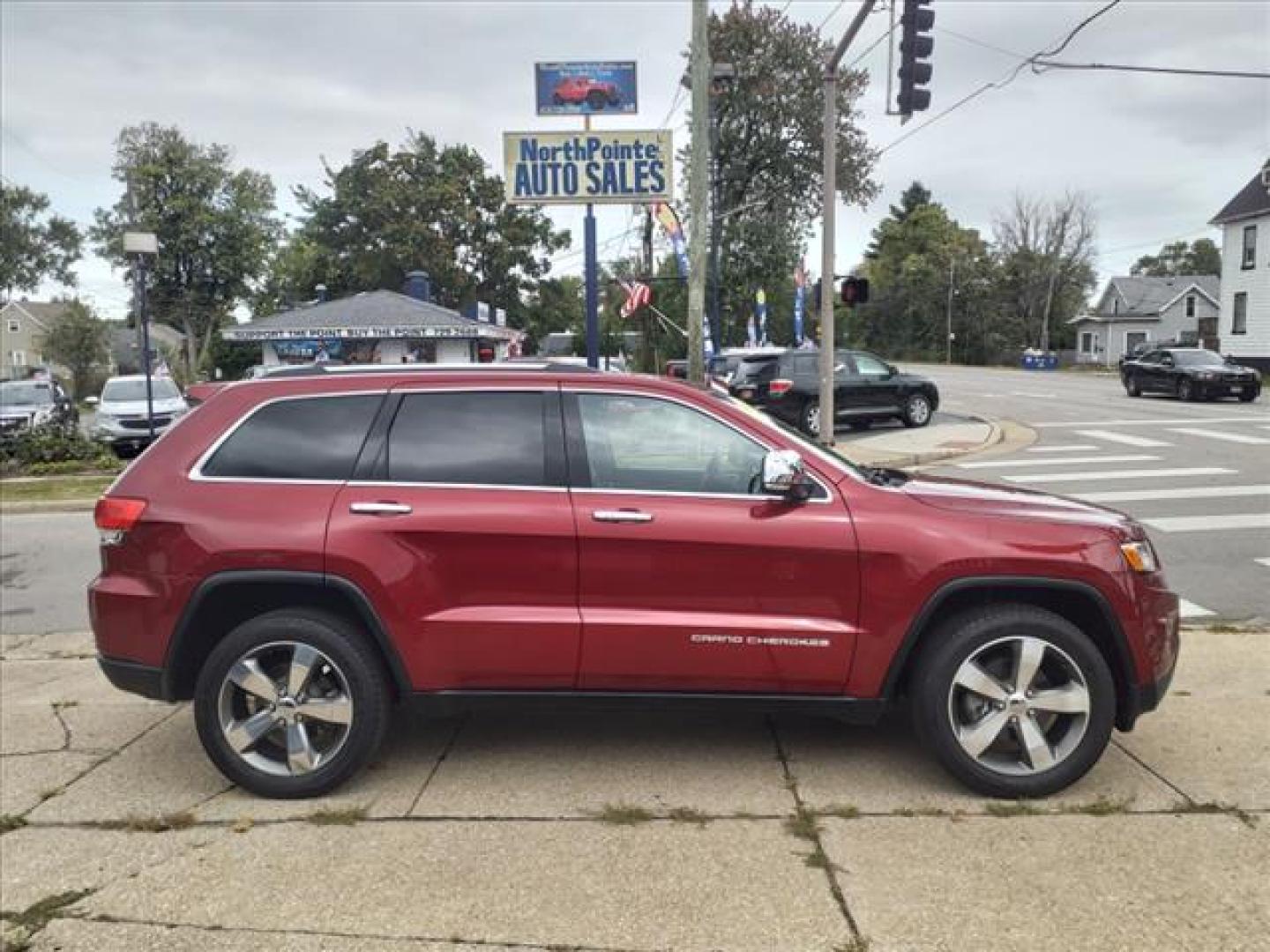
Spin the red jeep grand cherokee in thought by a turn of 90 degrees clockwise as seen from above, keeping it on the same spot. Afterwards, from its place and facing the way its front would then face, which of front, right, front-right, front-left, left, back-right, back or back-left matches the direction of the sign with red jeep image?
back

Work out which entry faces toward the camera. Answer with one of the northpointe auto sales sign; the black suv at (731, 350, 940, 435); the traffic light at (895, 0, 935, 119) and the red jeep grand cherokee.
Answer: the northpointe auto sales sign

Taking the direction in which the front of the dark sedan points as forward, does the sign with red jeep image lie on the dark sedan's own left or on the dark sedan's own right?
on the dark sedan's own right

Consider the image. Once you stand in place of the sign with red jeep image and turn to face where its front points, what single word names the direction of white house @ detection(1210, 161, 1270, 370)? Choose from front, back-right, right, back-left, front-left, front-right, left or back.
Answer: back-left

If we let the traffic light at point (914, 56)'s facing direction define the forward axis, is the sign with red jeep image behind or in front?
behind

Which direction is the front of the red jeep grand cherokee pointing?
to the viewer's right

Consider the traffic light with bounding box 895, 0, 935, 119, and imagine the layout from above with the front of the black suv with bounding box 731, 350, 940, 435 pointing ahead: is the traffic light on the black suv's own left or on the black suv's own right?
on the black suv's own right

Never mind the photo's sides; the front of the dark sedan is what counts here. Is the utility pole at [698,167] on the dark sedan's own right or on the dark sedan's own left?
on the dark sedan's own right

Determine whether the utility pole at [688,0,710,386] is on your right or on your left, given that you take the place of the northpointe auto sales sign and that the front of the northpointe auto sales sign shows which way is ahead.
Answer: on your left
